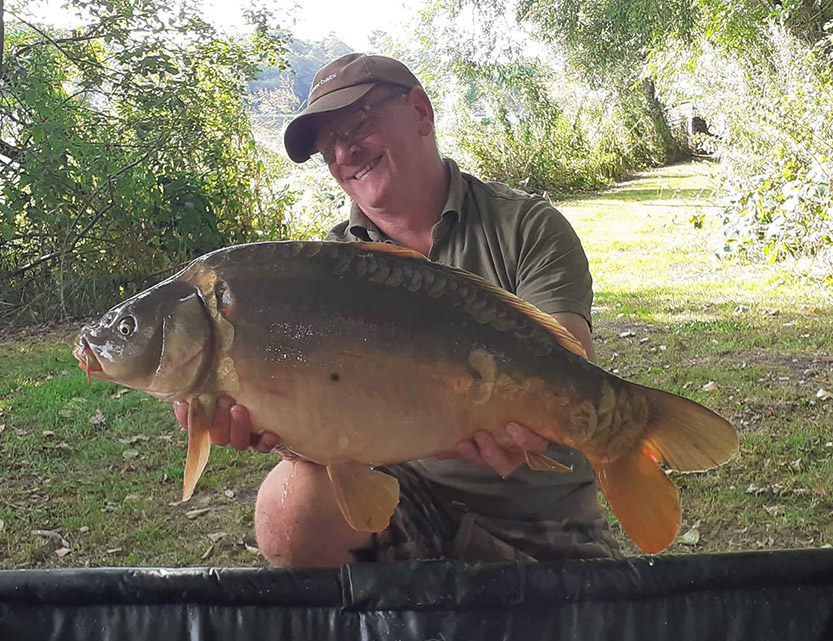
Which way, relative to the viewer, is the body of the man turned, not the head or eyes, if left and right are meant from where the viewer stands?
facing the viewer and to the left of the viewer

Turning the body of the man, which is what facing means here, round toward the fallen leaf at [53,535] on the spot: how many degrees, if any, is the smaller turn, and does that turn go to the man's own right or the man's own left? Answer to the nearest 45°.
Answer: approximately 90° to the man's own right

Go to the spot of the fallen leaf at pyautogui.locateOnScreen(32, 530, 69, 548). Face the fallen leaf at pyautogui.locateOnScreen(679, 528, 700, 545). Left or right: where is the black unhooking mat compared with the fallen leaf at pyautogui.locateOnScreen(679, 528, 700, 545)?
right
